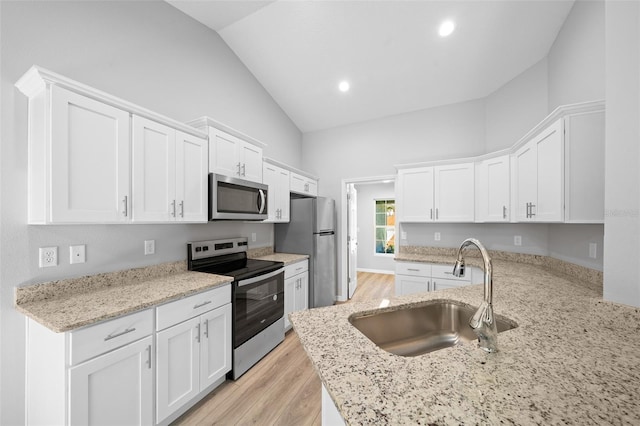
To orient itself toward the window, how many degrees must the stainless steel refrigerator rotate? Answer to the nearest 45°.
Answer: approximately 90° to its left

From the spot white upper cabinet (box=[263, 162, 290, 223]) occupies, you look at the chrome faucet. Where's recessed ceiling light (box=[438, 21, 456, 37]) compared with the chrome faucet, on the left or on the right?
left

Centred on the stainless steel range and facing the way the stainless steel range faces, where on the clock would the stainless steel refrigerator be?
The stainless steel refrigerator is roughly at 9 o'clock from the stainless steel range.

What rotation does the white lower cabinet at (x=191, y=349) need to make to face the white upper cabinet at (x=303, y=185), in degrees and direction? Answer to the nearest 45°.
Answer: approximately 90° to its left

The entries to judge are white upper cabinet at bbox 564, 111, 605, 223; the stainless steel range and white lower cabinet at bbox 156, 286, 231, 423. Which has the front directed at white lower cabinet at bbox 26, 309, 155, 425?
the white upper cabinet

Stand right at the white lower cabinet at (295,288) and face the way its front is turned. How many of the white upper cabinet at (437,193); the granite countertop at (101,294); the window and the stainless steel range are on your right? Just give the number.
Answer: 2
